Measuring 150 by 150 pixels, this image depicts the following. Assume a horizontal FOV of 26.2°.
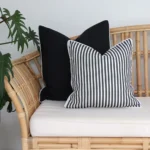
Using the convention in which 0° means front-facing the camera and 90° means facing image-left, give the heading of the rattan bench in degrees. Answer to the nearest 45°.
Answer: approximately 0°
